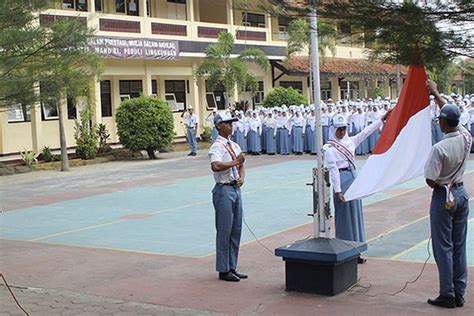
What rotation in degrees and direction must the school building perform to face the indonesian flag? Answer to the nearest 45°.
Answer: approximately 45° to its right

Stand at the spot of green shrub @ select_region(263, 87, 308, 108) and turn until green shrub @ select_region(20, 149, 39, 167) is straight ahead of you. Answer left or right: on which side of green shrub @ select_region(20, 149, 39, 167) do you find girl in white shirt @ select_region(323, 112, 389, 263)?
left

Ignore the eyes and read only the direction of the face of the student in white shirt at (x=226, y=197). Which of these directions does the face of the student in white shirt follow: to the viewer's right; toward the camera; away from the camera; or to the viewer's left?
to the viewer's right

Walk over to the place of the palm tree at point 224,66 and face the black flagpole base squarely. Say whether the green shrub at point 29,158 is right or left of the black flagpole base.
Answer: right

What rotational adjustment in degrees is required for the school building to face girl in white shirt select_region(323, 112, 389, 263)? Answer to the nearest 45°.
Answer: approximately 45° to its right

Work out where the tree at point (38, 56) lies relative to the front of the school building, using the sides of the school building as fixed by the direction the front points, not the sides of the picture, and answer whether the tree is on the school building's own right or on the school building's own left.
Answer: on the school building's own right

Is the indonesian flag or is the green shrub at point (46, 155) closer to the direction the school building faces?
the indonesian flag

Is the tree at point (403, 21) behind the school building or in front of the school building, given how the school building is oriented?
in front

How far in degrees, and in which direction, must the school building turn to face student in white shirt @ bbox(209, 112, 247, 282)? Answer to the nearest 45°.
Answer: approximately 45° to its right

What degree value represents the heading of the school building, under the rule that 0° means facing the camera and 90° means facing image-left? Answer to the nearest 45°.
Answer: approximately 315°
